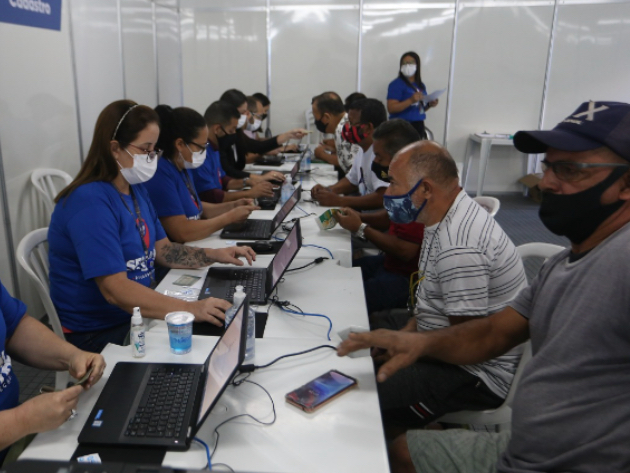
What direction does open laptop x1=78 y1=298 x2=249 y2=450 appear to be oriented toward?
to the viewer's left

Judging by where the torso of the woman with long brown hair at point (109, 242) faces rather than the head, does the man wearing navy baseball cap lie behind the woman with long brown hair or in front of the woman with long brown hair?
in front

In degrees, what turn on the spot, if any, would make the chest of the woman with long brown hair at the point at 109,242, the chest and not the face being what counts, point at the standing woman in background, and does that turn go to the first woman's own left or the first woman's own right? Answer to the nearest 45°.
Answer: approximately 90° to the first woman's own left

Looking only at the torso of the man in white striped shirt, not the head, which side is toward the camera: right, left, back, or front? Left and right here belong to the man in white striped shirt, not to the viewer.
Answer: left

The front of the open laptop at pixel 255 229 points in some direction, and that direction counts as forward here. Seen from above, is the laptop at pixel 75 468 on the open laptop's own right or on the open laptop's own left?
on the open laptop's own left

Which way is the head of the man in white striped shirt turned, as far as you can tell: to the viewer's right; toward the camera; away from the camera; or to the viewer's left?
to the viewer's left

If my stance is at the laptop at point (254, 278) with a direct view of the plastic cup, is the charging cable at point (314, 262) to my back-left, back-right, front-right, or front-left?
back-left

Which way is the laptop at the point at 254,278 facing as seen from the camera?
to the viewer's left

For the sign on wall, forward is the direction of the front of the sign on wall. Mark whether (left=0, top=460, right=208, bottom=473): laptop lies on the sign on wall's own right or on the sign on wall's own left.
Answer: on the sign on wall's own right

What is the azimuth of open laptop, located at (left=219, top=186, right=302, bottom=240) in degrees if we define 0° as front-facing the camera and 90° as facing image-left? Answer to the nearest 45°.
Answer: approximately 90°

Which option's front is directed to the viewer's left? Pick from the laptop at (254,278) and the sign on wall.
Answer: the laptop

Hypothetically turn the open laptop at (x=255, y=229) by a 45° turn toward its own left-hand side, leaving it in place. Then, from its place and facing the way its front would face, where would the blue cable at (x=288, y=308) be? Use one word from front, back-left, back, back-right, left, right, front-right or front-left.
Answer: front-left

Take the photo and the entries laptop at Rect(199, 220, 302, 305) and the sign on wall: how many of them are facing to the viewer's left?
1

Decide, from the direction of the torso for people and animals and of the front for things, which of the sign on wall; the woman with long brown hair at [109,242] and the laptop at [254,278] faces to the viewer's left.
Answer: the laptop
